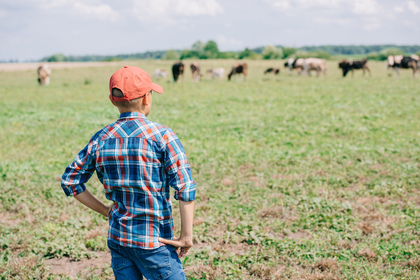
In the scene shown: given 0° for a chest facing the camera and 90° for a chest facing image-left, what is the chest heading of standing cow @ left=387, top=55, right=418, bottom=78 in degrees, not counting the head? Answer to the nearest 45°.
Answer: approximately 90°

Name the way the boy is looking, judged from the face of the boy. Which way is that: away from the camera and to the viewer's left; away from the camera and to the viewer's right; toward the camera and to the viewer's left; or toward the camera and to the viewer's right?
away from the camera and to the viewer's right

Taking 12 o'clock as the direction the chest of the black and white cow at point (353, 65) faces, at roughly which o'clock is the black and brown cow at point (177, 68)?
the black and brown cow at point (177, 68) is roughly at 11 o'clock from the black and white cow at point (353, 65).

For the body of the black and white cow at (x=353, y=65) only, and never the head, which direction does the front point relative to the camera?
to the viewer's left
